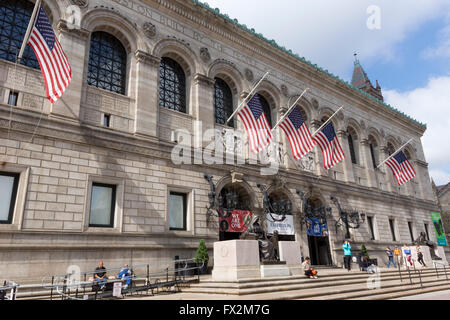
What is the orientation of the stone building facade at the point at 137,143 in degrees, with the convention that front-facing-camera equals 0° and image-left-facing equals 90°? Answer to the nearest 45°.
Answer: approximately 315°

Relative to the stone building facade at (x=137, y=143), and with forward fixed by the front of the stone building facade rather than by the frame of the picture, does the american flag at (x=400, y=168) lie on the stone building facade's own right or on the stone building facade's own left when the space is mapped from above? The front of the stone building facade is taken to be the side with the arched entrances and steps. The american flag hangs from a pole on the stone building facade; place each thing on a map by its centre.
on the stone building facade's own left

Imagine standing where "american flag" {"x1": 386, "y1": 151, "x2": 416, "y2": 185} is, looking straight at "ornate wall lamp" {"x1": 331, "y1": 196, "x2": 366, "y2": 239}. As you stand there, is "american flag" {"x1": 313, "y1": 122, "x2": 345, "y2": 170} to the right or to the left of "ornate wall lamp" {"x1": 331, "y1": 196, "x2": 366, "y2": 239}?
left
